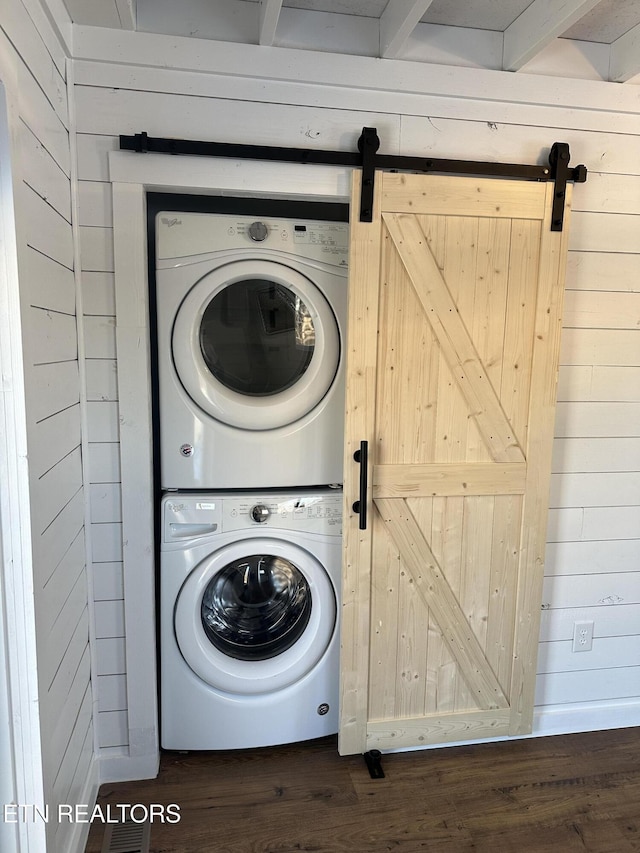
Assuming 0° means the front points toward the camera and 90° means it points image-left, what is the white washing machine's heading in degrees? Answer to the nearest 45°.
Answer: approximately 0°

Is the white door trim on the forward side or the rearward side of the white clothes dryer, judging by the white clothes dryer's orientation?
on the forward side

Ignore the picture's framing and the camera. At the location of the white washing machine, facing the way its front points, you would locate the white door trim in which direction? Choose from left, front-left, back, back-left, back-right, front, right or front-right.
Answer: front-right

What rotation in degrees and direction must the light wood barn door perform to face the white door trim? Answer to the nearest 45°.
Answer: approximately 45° to its right

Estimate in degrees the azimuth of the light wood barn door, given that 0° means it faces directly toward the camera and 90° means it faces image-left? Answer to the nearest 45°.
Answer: approximately 0°

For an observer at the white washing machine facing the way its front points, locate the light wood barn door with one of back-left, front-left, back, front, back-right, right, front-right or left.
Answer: left

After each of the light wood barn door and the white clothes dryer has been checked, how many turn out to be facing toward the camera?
2
